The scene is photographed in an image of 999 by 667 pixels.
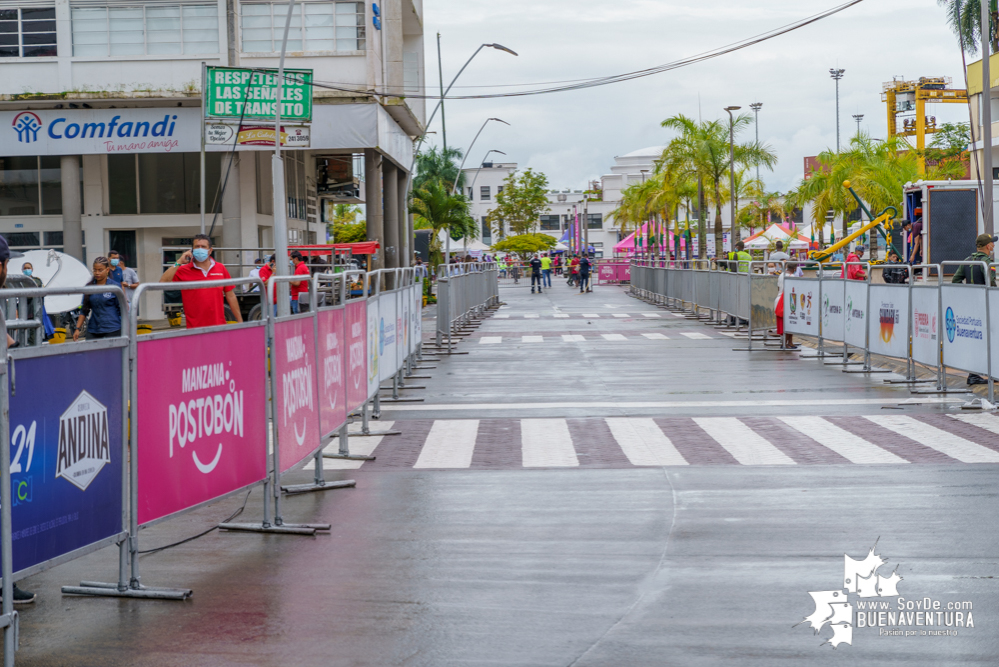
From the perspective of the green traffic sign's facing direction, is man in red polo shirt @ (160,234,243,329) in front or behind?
in front

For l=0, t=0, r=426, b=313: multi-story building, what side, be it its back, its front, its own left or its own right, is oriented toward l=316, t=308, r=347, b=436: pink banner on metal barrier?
front

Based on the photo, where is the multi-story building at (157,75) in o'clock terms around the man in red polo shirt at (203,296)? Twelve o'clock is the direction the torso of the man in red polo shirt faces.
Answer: The multi-story building is roughly at 6 o'clock from the man in red polo shirt.

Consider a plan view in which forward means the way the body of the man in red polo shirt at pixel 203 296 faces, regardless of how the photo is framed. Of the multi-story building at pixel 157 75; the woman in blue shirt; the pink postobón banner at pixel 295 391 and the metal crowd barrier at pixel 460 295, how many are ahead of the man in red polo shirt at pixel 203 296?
1

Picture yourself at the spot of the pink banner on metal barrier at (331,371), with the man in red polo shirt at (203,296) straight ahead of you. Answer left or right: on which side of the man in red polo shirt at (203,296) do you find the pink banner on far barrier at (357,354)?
right

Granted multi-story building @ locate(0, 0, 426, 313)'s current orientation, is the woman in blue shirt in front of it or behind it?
in front

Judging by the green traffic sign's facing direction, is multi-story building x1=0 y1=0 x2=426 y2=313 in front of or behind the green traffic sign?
behind

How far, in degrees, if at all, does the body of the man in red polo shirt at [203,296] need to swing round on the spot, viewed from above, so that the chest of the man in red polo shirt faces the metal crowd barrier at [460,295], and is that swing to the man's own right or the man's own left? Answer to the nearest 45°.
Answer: approximately 180°

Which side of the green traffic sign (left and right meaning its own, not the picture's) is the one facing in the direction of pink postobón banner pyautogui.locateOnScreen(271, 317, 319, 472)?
front
